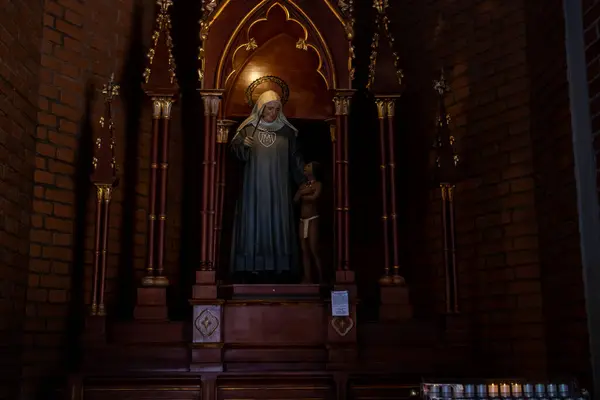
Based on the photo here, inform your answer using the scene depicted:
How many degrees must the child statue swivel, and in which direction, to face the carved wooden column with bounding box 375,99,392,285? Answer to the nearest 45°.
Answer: approximately 90° to its left

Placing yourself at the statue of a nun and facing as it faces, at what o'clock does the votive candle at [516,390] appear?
The votive candle is roughly at 11 o'clock from the statue of a nun.

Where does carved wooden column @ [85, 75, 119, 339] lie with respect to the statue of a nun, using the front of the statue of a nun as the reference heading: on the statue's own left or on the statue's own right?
on the statue's own right

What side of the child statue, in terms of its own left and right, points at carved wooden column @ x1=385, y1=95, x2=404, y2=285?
left

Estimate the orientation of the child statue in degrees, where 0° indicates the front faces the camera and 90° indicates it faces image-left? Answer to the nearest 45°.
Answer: approximately 45°

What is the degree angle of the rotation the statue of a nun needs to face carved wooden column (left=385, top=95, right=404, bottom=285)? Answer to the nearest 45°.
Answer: approximately 90° to its left

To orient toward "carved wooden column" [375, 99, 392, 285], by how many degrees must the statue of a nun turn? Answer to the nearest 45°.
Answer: approximately 90° to its left

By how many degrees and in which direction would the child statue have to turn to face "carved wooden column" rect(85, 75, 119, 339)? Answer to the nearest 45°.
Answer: approximately 45° to its right

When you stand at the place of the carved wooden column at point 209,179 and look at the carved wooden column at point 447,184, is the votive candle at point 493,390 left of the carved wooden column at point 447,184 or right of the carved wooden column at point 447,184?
right

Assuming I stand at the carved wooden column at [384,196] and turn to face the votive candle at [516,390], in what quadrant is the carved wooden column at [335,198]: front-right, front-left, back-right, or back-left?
back-right
